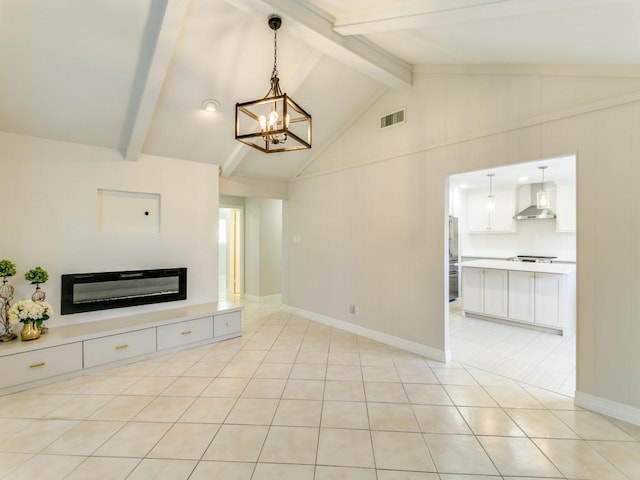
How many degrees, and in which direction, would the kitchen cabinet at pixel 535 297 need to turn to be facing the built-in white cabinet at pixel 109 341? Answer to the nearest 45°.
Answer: approximately 45° to its right

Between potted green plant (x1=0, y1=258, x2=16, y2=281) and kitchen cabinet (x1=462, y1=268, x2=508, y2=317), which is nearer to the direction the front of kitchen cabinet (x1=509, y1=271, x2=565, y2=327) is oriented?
the potted green plant

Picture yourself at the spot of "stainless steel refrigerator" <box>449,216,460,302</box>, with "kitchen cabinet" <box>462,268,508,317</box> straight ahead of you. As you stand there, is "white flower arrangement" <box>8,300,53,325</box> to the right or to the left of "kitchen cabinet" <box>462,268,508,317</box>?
right

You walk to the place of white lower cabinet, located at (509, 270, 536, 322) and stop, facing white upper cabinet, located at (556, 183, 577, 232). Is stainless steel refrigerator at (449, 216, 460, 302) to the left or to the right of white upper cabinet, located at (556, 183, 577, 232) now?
left

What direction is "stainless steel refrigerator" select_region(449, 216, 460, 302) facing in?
to the viewer's right

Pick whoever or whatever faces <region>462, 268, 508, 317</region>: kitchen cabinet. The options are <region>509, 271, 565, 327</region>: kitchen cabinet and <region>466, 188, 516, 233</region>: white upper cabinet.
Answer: the white upper cabinet

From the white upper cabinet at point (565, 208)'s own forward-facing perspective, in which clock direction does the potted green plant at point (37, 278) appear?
The potted green plant is roughly at 1 o'clock from the white upper cabinet.

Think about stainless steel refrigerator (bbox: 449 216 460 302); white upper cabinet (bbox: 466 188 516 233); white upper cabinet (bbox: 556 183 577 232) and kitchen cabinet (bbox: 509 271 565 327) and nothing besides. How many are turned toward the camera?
3

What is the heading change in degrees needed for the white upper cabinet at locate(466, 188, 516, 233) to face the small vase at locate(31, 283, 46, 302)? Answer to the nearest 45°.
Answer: approximately 45° to its right

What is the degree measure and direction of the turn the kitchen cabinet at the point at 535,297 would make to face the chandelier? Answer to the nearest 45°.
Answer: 0° — it already faces it

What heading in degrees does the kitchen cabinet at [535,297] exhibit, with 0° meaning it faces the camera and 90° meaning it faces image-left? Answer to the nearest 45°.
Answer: approximately 0°

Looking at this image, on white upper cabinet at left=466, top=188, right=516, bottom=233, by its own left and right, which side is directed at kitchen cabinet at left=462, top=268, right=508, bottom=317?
front

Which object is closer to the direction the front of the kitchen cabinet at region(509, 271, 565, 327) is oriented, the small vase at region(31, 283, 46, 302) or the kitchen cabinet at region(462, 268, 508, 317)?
the small vase

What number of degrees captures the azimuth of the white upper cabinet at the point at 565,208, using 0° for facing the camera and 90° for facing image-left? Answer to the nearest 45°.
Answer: approximately 0°

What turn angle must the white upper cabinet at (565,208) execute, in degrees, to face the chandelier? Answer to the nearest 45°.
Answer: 0° — it already faces it

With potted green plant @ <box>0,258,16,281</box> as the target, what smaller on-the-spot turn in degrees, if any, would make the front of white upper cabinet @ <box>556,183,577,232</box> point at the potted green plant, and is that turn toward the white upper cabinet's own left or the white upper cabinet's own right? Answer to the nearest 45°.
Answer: approximately 45° to the white upper cabinet's own right
